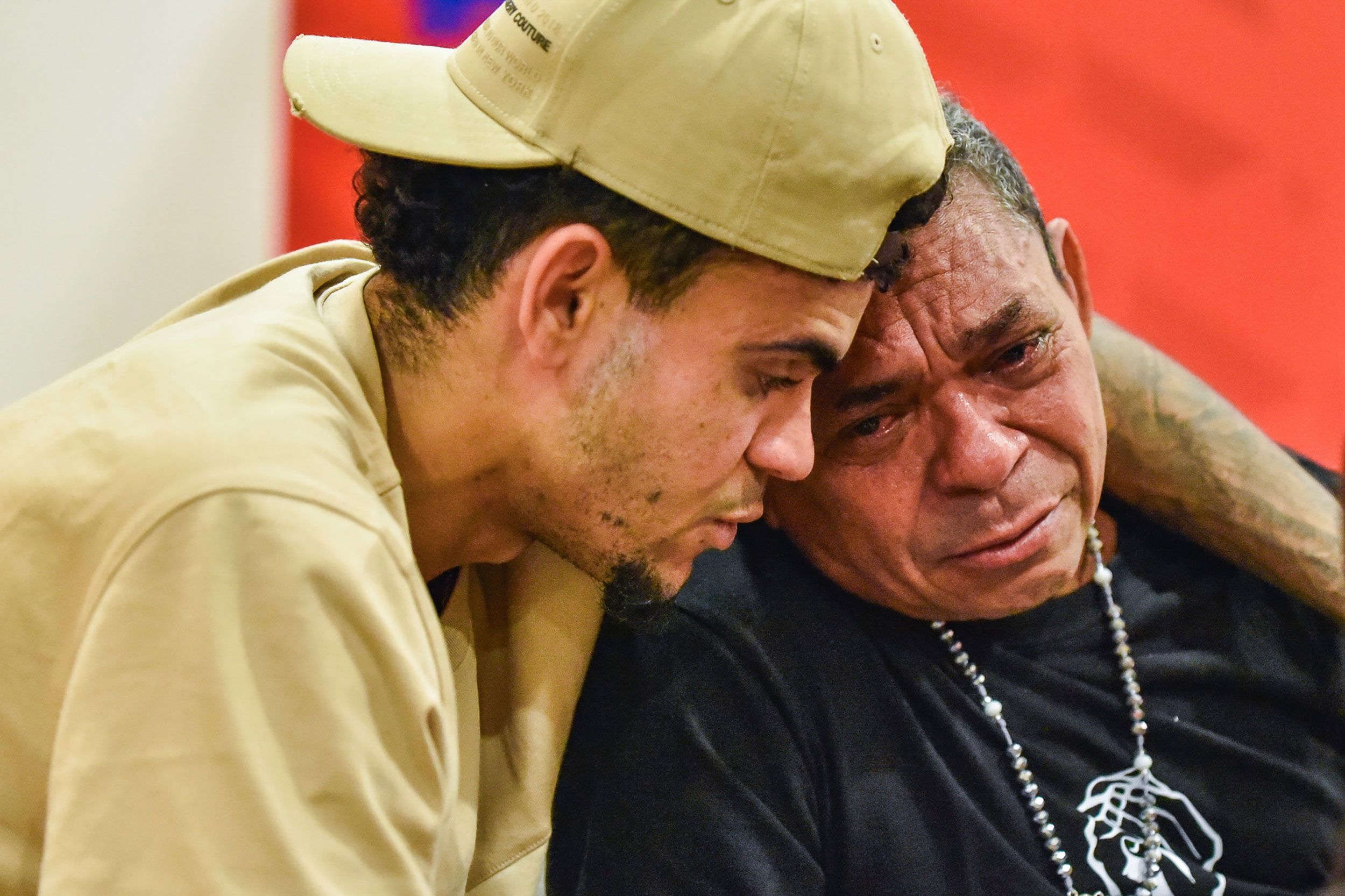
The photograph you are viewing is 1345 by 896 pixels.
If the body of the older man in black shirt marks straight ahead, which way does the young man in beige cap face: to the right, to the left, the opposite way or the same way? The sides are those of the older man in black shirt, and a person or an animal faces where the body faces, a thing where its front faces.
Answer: to the left

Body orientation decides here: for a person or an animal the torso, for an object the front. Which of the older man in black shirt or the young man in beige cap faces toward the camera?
the older man in black shirt

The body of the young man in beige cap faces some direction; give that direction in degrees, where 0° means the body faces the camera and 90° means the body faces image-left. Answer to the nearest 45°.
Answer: approximately 270°

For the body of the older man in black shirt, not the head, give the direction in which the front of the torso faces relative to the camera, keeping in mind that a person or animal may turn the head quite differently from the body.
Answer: toward the camera

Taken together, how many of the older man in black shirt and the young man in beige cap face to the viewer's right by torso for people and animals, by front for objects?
1
